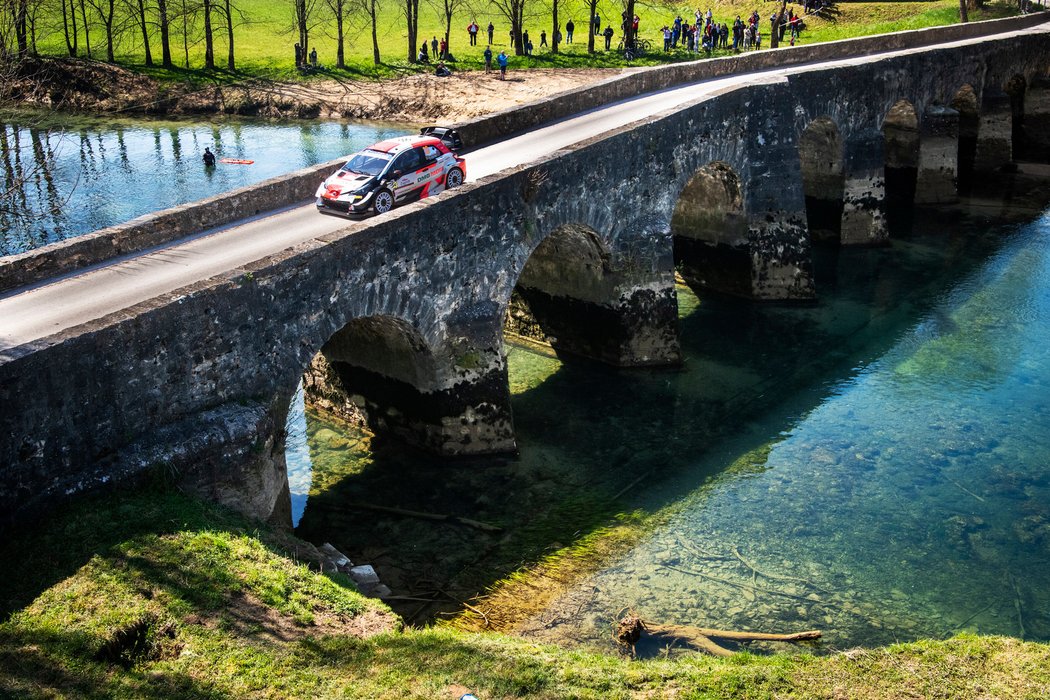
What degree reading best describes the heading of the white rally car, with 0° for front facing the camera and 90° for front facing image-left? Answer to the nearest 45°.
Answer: approximately 45°
